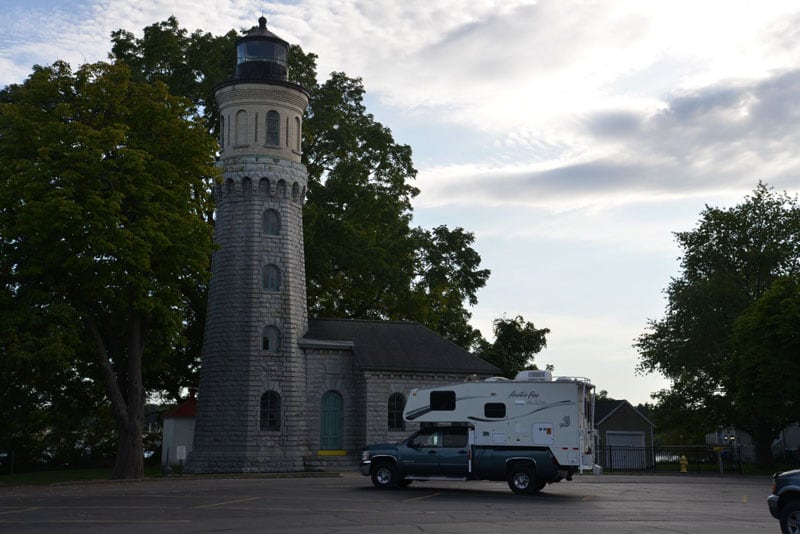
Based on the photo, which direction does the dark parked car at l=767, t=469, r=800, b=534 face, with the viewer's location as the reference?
facing to the left of the viewer

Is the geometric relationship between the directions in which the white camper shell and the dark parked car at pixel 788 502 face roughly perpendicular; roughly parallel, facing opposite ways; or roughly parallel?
roughly parallel

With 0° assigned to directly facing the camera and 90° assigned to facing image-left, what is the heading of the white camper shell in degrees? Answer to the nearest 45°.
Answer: approximately 90°

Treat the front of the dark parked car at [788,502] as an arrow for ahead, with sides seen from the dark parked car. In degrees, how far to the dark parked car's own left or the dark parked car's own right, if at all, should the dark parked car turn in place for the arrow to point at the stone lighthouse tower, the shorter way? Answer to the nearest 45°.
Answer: approximately 45° to the dark parked car's own right

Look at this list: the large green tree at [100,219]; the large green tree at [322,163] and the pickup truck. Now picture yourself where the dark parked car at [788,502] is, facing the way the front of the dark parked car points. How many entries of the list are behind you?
0

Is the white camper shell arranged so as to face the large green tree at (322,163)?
no

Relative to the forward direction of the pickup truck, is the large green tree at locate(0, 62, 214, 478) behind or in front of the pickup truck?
in front

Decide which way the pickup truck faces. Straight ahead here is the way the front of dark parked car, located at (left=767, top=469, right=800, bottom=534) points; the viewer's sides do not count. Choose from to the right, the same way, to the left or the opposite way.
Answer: the same way

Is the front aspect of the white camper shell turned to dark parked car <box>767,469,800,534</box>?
no

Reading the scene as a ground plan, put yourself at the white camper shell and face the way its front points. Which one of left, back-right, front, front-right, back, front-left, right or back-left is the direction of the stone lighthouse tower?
front-right

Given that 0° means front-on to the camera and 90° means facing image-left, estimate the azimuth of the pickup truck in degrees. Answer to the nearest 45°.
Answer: approximately 90°

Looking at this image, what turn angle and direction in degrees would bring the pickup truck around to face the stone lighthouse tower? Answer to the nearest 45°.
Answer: approximately 45° to its right
